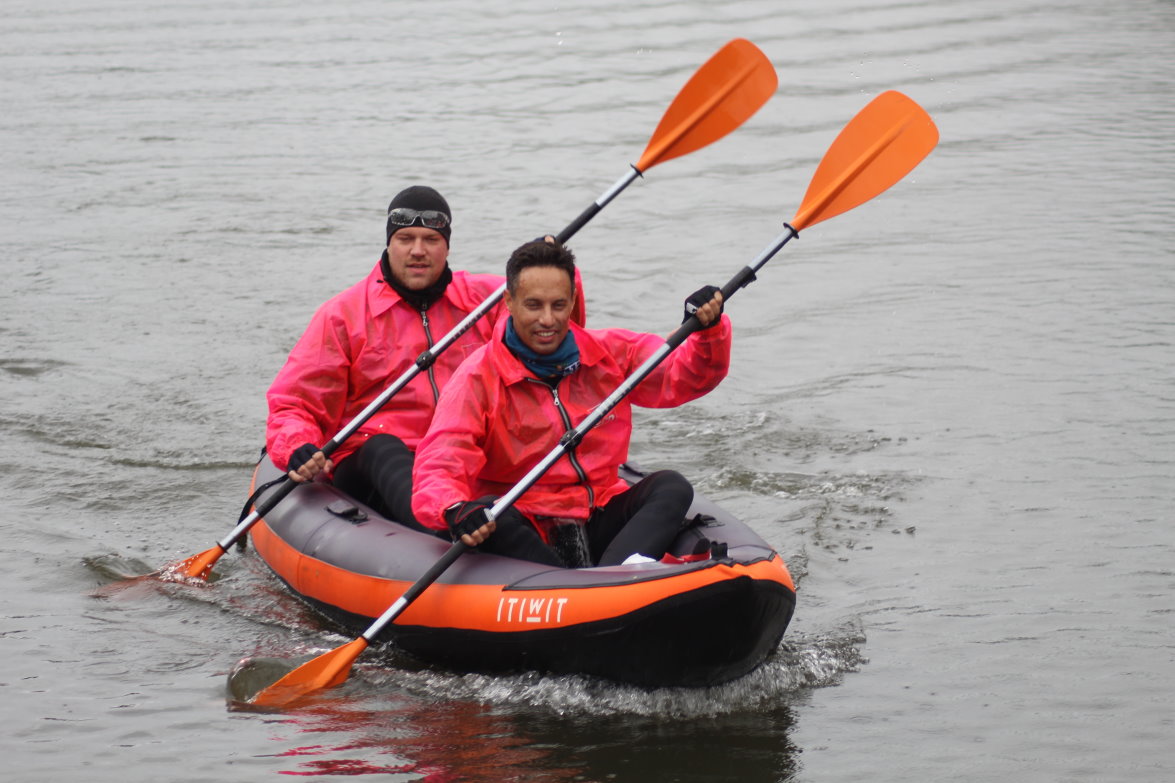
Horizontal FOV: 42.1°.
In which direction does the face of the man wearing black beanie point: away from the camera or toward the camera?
toward the camera

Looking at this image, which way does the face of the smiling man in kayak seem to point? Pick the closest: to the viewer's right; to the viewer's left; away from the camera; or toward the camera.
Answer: toward the camera
